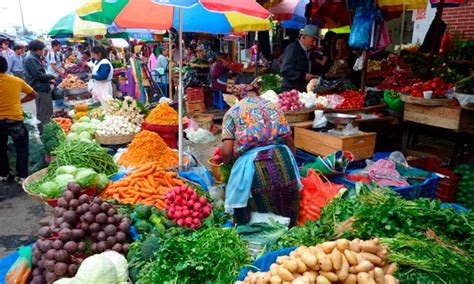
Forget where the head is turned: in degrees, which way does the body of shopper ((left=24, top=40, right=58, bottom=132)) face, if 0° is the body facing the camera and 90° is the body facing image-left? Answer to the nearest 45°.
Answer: approximately 270°

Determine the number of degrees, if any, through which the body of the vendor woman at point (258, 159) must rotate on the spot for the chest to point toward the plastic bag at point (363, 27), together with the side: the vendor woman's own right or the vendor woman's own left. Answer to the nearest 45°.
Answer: approximately 90° to the vendor woman's own right

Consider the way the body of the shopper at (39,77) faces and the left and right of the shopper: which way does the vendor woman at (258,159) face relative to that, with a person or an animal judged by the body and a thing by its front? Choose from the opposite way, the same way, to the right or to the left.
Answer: to the left

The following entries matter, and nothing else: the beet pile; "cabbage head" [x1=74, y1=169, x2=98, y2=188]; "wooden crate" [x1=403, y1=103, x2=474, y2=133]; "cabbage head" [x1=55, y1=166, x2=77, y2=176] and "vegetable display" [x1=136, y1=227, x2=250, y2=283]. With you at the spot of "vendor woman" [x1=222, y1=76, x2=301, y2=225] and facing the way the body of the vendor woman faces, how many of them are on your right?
1

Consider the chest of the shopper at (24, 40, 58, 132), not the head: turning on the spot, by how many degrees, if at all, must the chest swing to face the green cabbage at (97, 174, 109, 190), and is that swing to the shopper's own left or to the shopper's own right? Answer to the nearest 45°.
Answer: approximately 90° to the shopper's own right

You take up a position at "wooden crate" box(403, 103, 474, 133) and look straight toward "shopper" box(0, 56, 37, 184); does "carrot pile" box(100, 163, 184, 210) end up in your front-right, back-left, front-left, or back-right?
front-left

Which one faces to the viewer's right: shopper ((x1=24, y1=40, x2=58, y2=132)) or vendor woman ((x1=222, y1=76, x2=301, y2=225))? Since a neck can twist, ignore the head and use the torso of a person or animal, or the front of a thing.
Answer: the shopper

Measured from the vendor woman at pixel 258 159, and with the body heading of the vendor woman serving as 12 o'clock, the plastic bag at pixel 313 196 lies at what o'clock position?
The plastic bag is roughly at 4 o'clock from the vendor woman.

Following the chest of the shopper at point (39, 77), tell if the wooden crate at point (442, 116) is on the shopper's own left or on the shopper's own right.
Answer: on the shopper's own right

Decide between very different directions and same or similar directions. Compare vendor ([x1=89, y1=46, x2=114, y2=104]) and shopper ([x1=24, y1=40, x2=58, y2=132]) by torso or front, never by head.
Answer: very different directions

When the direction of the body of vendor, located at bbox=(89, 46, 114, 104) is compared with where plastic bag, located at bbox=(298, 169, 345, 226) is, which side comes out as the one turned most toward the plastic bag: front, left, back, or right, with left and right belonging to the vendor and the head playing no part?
left
